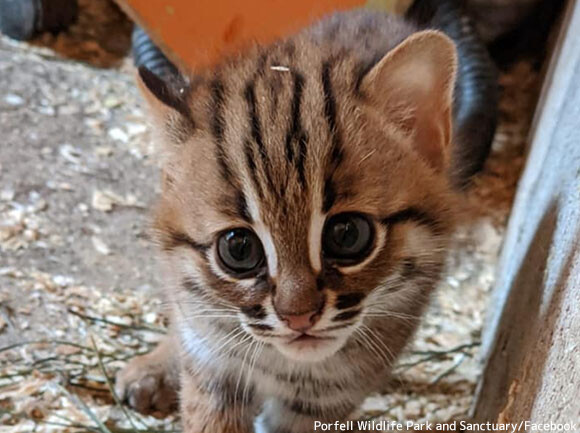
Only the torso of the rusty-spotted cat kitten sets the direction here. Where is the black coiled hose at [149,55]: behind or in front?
behind

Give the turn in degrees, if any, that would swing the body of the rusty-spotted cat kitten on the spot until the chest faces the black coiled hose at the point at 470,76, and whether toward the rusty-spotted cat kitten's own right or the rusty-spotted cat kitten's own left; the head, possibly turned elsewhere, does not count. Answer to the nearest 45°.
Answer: approximately 135° to the rusty-spotted cat kitten's own left

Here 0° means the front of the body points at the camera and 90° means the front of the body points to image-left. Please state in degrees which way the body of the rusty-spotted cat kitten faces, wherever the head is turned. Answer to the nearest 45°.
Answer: approximately 0°
